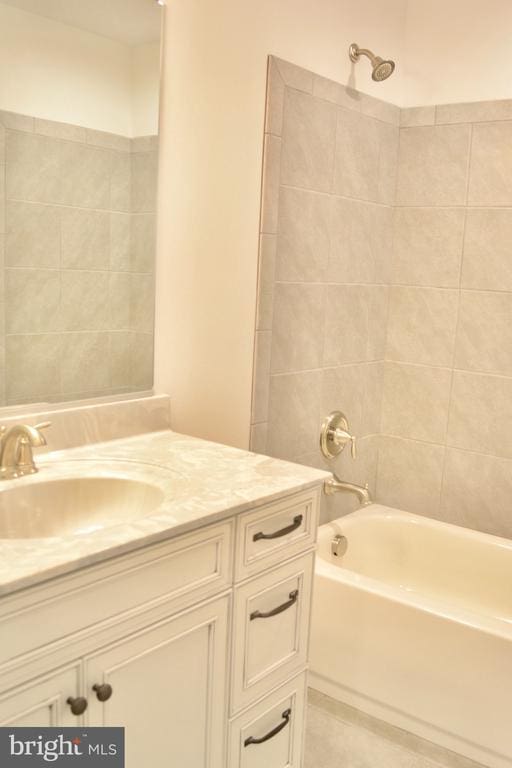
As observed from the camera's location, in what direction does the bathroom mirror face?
facing the viewer and to the right of the viewer

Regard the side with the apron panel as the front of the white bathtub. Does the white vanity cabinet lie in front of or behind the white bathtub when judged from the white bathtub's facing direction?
in front

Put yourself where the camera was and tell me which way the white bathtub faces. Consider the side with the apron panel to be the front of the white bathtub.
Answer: facing the viewer and to the left of the viewer

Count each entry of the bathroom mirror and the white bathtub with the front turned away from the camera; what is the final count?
0
